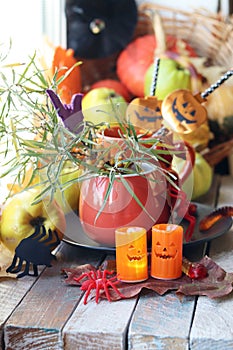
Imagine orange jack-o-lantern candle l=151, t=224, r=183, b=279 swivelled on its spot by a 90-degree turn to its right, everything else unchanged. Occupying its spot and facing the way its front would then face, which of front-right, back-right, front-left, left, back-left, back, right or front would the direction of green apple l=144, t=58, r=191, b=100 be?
right

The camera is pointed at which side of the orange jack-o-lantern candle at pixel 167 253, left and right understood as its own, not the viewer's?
front

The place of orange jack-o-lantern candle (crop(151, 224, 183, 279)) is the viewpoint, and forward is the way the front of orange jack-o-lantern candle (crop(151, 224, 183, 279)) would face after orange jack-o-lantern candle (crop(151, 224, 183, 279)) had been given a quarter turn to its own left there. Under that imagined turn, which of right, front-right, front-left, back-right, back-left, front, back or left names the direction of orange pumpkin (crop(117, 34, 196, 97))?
left
